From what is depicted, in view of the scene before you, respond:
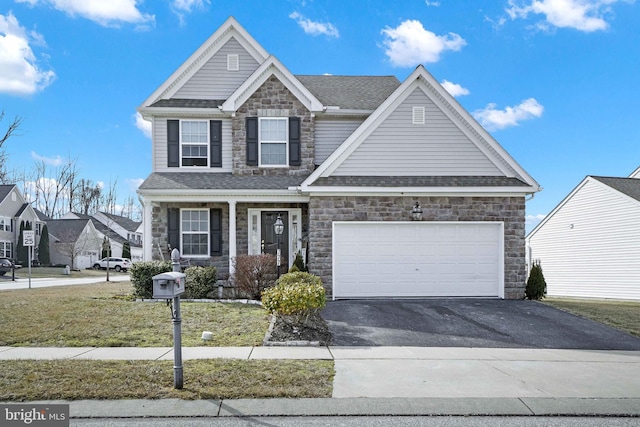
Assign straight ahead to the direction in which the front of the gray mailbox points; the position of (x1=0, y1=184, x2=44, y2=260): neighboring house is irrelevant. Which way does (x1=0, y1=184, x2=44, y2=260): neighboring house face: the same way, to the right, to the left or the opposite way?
to the left

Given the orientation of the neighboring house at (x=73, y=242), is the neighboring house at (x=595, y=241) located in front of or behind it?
in front

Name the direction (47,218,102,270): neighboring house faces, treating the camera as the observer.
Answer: facing the viewer and to the right of the viewer

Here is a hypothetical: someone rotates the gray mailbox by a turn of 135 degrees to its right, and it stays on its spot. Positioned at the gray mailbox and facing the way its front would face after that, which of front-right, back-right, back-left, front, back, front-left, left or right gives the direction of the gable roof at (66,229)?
front

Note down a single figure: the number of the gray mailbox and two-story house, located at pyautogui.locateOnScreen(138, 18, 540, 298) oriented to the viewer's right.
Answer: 0

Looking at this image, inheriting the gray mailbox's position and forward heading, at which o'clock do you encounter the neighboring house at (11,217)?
The neighboring house is roughly at 4 o'clock from the gray mailbox.

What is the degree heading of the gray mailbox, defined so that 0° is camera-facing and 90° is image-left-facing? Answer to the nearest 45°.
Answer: approximately 45°

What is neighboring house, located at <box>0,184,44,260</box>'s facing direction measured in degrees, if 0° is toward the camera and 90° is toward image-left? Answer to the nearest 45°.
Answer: approximately 315°

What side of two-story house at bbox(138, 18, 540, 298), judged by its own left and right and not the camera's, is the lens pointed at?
front

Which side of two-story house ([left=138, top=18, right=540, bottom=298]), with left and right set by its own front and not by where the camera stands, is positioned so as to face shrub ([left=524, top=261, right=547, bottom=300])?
left

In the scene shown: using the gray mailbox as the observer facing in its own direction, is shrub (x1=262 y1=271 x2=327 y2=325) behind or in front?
behind
